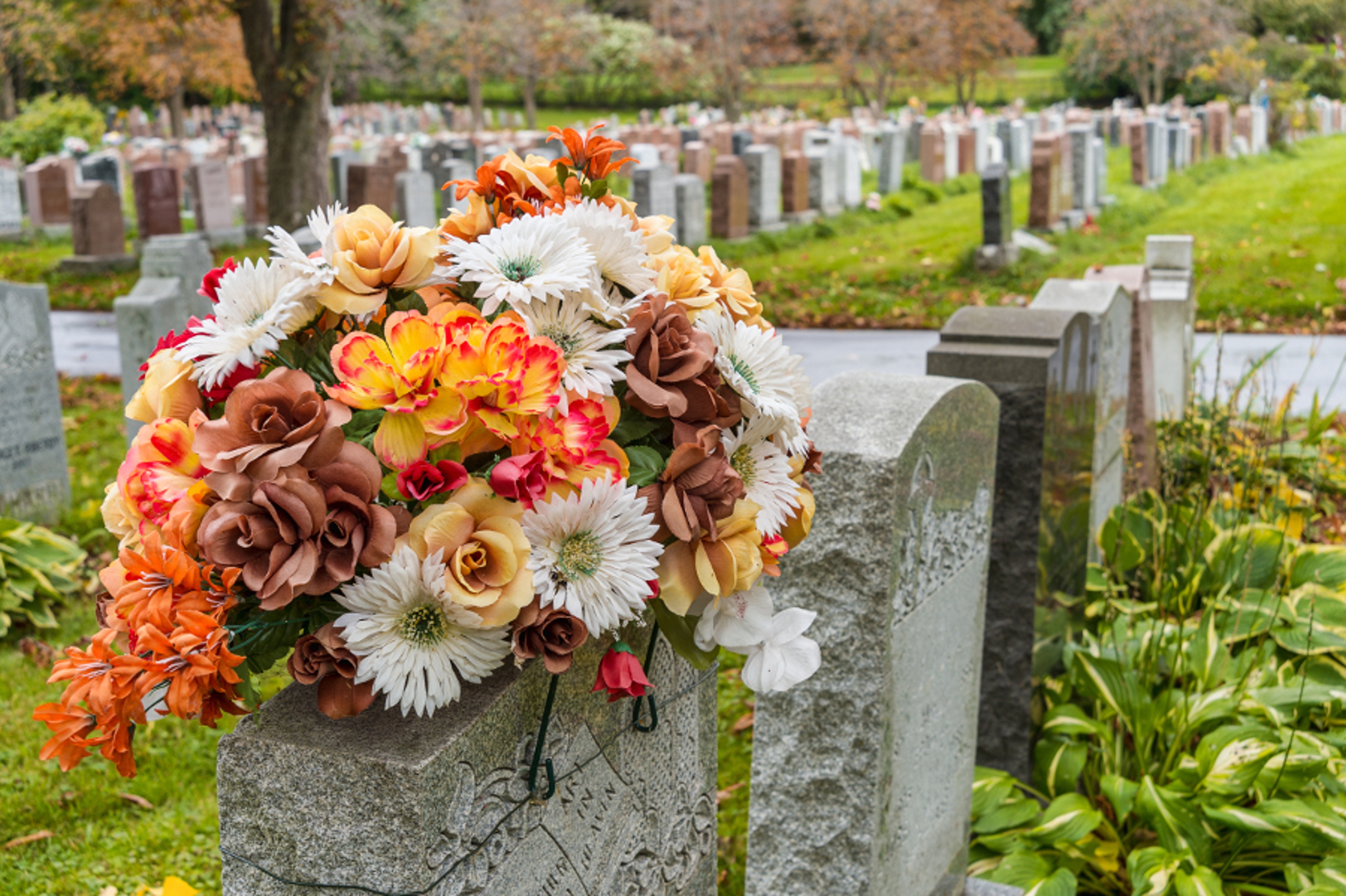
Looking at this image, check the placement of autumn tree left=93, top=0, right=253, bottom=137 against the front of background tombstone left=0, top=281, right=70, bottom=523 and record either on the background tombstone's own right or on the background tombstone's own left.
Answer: on the background tombstone's own left

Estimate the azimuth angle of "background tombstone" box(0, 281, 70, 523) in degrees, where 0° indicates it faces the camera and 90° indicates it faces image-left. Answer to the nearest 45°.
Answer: approximately 315°

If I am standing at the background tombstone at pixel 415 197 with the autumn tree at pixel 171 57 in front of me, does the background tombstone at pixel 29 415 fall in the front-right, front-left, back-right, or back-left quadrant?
back-left

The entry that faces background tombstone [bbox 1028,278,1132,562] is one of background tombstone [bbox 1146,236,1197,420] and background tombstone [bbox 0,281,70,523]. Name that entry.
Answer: background tombstone [bbox 0,281,70,523]
